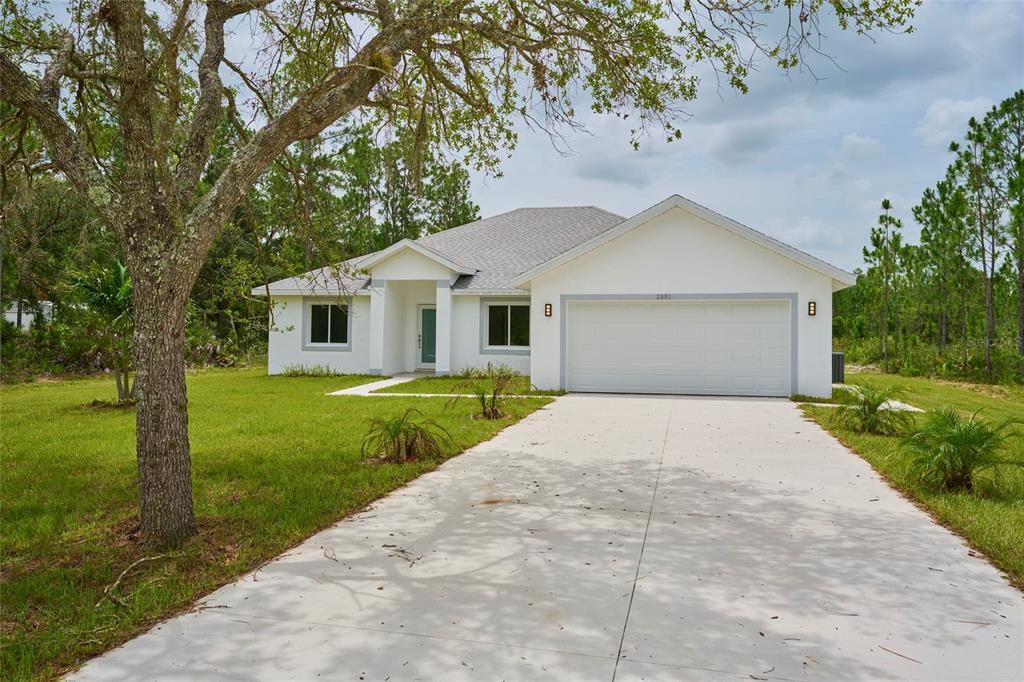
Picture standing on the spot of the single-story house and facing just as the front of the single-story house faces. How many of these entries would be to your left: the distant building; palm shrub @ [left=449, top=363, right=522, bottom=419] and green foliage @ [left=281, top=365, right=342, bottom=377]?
0

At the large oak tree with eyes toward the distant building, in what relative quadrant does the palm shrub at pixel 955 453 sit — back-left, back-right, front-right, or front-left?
back-right

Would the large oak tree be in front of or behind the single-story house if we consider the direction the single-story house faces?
in front

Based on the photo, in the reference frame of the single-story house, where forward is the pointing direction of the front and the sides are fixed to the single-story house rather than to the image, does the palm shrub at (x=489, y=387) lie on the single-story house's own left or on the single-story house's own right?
on the single-story house's own right

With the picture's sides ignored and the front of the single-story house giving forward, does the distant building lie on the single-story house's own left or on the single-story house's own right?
on the single-story house's own right

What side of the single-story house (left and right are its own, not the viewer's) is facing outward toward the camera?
front

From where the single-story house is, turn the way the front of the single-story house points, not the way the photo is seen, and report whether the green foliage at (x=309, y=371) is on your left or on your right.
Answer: on your right

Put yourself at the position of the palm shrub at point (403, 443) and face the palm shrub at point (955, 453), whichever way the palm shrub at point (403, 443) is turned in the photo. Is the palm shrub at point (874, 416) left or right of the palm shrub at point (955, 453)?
left

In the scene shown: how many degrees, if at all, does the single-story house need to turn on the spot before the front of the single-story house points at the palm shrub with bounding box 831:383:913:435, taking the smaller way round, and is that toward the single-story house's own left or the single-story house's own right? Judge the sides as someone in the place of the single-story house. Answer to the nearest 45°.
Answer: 0° — it already faces it

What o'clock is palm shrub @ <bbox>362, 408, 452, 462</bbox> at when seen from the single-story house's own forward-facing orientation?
The palm shrub is roughly at 1 o'clock from the single-story house.

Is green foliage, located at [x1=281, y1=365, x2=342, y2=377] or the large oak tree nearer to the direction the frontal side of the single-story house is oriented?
the large oak tree

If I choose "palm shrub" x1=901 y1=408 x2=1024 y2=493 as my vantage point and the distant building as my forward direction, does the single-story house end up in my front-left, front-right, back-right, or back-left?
front-right

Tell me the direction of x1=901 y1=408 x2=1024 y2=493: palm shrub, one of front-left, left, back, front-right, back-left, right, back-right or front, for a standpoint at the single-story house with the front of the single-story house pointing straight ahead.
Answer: front
